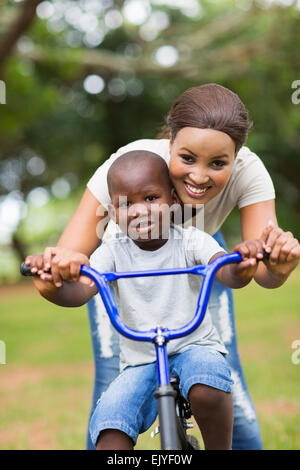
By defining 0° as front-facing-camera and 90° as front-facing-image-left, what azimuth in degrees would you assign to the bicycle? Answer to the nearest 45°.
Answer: approximately 0°

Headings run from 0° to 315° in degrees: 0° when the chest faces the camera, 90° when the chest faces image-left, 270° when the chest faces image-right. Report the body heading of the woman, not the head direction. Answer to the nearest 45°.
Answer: approximately 0°
